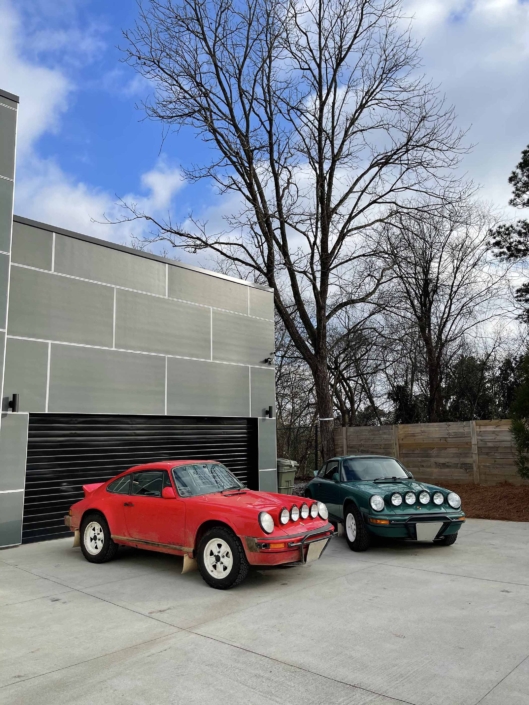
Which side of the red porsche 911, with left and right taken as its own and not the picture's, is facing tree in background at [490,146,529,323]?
left

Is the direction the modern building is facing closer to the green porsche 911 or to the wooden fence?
the green porsche 911

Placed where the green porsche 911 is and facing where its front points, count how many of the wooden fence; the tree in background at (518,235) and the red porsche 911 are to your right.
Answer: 1

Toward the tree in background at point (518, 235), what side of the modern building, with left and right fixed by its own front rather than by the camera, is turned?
left

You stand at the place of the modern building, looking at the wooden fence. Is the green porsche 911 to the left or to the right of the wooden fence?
right

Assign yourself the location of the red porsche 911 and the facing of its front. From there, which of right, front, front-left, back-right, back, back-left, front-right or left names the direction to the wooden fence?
left

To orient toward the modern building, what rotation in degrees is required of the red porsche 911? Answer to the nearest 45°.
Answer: approximately 180°

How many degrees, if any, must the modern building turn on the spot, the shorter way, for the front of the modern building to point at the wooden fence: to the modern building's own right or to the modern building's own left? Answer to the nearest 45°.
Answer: approximately 45° to the modern building's own left

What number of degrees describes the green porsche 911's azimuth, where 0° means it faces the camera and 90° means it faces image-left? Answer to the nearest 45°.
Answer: approximately 315°
